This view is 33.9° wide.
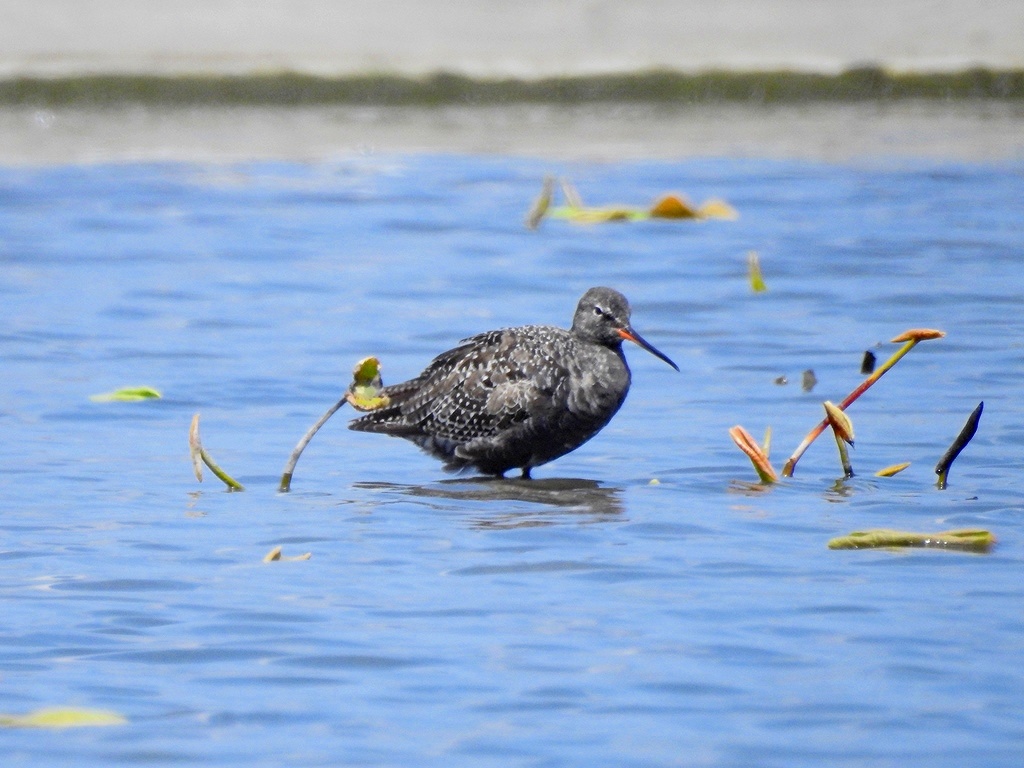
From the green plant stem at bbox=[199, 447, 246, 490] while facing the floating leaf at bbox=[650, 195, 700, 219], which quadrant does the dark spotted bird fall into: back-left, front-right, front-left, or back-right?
front-right

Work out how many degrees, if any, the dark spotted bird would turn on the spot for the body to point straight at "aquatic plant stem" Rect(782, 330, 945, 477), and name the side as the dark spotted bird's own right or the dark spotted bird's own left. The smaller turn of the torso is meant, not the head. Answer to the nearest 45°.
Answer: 0° — it already faces it

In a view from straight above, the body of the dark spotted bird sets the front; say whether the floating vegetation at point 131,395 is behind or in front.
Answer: behind

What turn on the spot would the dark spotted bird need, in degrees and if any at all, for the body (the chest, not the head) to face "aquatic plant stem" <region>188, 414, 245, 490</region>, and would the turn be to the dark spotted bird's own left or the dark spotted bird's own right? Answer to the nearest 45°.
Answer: approximately 135° to the dark spotted bird's own right

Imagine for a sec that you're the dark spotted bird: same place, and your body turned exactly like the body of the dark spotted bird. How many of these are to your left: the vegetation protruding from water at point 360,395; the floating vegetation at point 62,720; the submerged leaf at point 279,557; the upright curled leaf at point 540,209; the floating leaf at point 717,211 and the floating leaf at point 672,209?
3

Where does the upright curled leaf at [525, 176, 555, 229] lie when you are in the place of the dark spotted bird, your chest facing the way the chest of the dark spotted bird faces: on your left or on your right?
on your left

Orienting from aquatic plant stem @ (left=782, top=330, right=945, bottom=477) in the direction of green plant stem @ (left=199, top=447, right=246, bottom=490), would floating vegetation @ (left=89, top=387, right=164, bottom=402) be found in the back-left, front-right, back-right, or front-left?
front-right

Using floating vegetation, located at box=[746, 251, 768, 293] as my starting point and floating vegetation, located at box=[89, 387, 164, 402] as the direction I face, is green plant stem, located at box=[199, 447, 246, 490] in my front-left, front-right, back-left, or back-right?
front-left

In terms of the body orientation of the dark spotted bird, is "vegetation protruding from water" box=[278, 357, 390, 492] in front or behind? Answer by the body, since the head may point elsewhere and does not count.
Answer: behind

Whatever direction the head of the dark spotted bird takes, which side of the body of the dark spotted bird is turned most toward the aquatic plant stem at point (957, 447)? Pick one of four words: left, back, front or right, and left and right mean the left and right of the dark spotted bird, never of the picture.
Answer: front

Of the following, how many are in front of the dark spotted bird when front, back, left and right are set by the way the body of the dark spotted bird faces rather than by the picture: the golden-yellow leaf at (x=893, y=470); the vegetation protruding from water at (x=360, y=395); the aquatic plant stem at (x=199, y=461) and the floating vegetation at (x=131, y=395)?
1

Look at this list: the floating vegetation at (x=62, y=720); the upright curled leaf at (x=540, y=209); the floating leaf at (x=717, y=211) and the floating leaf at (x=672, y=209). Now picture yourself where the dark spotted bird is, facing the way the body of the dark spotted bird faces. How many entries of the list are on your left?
3

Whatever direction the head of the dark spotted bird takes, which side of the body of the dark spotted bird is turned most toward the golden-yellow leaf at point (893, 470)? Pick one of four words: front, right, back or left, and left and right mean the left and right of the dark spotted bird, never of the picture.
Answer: front

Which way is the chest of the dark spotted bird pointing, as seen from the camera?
to the viewer's right
